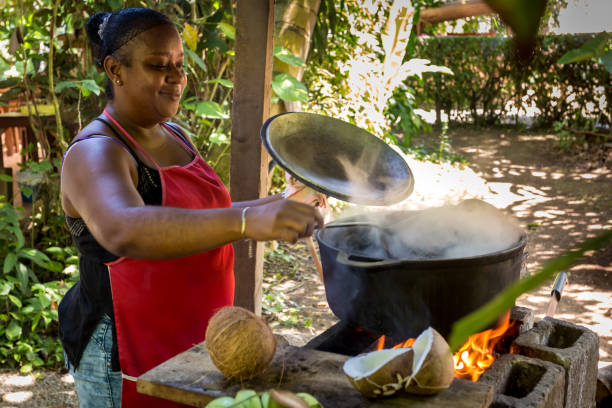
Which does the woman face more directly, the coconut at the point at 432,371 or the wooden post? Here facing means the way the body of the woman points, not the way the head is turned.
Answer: the coconut

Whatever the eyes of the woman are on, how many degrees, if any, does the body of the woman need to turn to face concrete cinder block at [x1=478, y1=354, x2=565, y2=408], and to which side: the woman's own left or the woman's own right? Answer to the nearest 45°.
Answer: approximately 45° to the woman's own left

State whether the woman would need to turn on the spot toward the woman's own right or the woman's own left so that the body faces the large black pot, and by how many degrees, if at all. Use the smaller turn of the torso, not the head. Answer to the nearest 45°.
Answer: approximately 45° to the woman's own left

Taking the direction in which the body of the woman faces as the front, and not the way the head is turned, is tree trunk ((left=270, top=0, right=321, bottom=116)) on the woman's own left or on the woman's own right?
on the woman's own left

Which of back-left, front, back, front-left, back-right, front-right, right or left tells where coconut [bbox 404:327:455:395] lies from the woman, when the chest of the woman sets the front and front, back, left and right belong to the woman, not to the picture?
front

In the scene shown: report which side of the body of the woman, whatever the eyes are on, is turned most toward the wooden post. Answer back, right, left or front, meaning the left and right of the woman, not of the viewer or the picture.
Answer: left

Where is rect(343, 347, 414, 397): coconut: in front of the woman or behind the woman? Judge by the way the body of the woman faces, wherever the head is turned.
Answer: in front

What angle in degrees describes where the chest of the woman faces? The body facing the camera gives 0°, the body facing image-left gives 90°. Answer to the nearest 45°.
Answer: approximately 315°

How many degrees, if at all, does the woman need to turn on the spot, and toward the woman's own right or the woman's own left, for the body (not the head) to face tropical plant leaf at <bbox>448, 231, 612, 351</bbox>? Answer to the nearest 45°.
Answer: approximately 45° to the woman's own right

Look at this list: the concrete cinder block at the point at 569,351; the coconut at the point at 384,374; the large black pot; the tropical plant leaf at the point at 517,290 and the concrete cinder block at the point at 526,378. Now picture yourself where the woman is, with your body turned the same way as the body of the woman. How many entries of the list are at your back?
0
